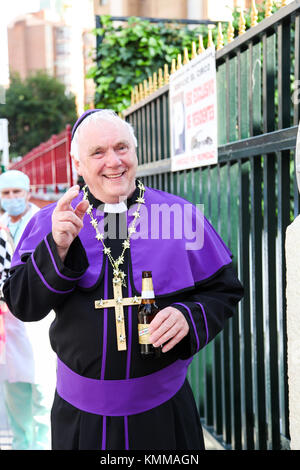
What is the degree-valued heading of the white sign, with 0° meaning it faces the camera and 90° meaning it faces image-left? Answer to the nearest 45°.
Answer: approximately 45°

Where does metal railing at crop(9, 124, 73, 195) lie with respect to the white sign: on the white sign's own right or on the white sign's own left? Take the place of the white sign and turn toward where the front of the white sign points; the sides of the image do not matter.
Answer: on the white sign's own right
